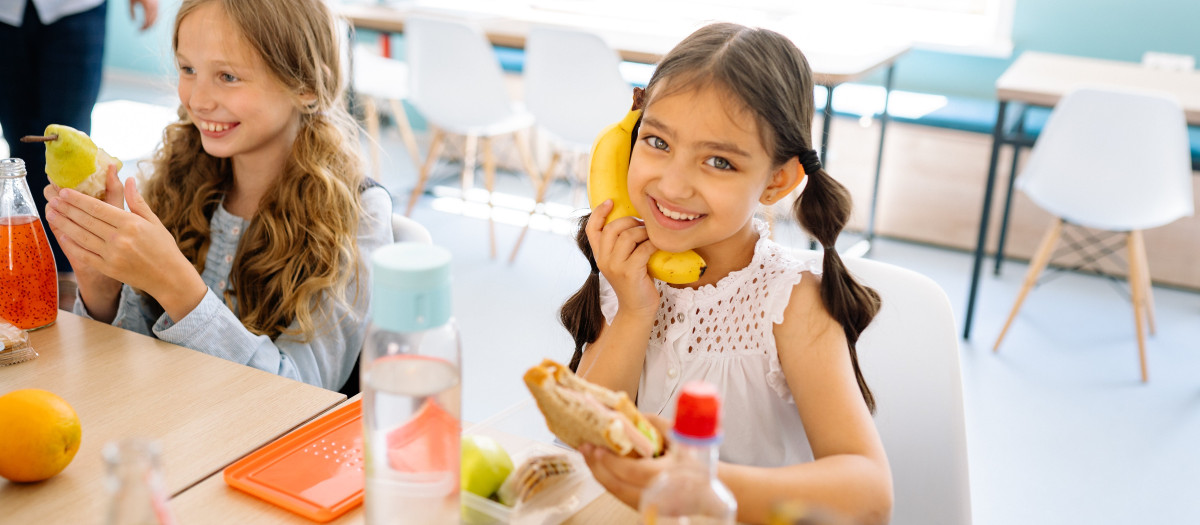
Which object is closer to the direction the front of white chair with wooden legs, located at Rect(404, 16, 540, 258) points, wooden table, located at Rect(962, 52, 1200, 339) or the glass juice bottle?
the wooden table

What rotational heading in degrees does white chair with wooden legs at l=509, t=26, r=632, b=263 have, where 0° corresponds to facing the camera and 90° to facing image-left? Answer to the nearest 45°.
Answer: approximately 225°

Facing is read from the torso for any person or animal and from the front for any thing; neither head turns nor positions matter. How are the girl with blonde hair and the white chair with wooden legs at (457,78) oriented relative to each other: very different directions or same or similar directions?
very different directions

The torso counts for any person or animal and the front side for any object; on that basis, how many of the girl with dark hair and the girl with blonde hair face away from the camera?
0

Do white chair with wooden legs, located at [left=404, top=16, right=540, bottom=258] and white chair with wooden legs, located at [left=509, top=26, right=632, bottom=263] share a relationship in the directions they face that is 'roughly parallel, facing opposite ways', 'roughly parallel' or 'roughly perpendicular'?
roughly parallel

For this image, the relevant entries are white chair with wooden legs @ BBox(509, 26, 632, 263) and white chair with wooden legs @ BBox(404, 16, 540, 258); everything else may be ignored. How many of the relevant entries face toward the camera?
0

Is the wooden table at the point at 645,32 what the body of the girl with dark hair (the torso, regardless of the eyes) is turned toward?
no

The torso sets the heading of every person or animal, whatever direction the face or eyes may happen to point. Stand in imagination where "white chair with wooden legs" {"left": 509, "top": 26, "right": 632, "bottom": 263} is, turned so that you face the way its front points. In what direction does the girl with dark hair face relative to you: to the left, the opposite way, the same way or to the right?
the opposite way

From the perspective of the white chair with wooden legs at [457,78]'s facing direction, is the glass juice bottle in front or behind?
behind

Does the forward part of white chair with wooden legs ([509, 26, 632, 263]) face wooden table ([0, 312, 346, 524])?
no

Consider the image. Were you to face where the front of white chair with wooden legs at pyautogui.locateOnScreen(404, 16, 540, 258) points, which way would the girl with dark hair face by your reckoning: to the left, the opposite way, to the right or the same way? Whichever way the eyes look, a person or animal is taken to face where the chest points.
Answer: the opposite way

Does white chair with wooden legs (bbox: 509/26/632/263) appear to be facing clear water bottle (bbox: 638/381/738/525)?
no

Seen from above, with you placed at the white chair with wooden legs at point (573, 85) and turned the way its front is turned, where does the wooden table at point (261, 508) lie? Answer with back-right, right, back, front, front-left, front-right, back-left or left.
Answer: back-right

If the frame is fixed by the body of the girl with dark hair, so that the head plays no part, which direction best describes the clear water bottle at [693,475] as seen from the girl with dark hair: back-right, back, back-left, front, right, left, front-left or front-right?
front-left
